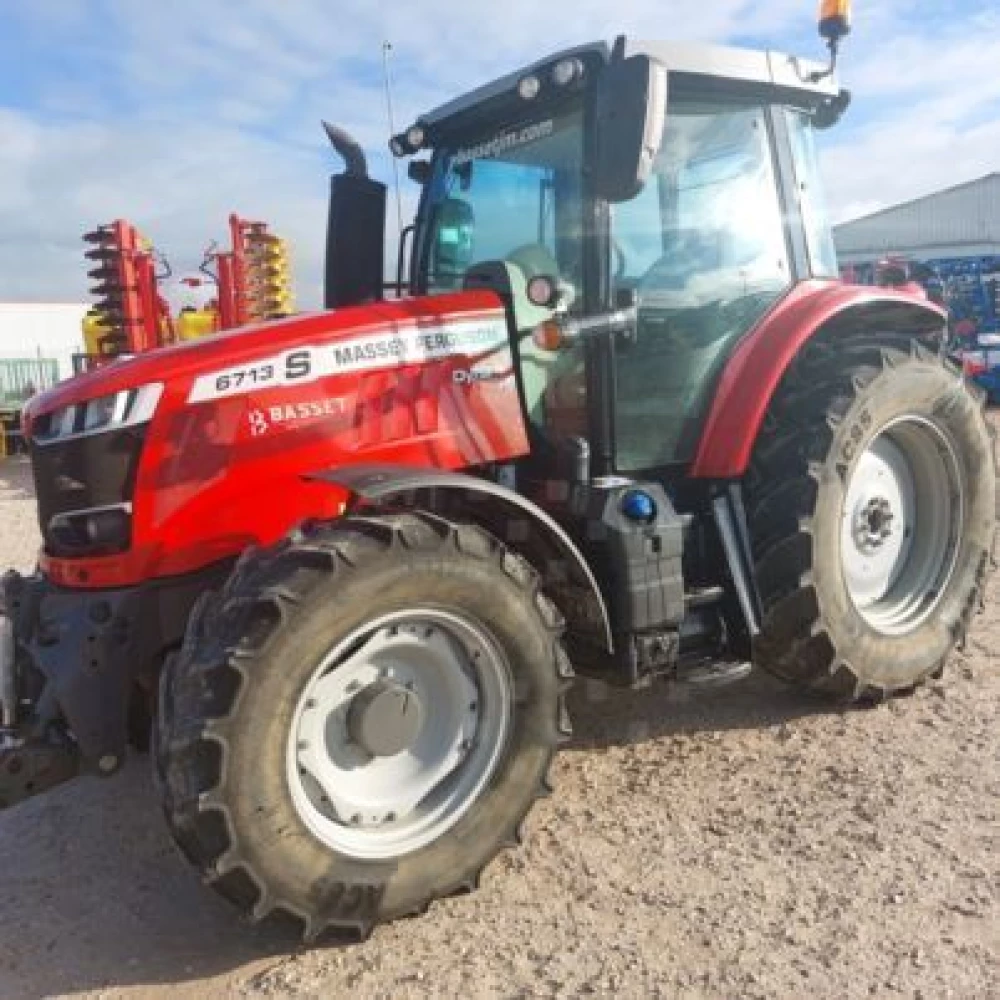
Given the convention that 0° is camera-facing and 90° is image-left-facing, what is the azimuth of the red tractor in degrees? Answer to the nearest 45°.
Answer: approximately 45°

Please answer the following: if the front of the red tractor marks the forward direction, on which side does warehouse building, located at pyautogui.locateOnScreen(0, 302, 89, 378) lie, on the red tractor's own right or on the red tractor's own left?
on the red tractor's own right

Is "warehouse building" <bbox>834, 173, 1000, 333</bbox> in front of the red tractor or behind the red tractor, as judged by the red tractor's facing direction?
behind
